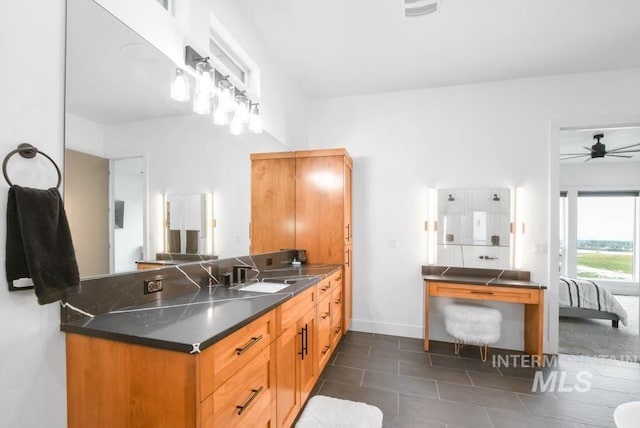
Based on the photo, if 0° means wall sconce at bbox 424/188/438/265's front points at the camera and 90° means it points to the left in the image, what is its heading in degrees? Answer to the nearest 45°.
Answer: approximately 0°

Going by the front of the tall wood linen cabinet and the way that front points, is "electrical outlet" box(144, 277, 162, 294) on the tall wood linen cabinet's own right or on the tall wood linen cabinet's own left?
on the tall wood linen cabinet's own right

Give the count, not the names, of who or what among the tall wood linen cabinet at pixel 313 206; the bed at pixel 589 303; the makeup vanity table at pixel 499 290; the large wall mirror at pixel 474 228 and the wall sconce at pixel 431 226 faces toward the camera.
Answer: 3

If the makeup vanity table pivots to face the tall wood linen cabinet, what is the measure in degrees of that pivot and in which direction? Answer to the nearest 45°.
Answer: approximately 90° to its right

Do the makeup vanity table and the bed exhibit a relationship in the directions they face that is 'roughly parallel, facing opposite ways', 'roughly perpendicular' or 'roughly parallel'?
roughly perpendicular

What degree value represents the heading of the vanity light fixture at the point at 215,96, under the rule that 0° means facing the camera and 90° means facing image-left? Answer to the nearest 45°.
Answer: approximately 315°

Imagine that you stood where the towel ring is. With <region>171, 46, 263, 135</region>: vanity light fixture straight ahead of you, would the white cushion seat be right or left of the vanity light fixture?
right

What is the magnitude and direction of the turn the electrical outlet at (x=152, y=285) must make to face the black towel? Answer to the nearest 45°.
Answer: approximately 90° to its right

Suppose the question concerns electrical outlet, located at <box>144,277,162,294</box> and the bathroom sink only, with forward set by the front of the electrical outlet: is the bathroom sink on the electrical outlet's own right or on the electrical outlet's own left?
on the electrical outlet's own left
